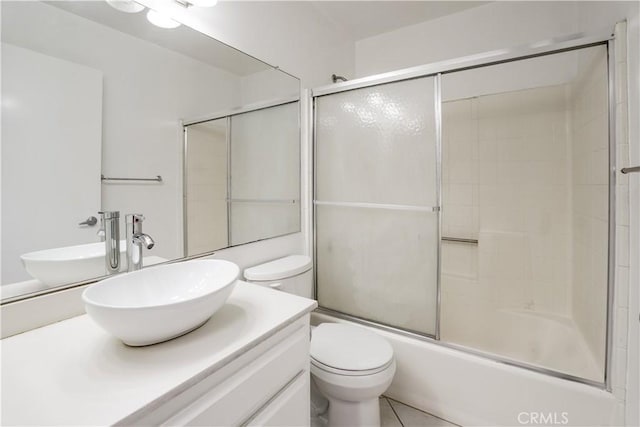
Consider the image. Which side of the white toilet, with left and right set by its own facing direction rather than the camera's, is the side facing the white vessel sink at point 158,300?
right

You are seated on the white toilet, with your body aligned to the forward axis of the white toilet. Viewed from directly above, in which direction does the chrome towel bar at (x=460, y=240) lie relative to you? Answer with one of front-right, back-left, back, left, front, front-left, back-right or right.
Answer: left

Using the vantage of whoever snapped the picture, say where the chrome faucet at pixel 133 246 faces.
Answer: facing the viewer and to the right of the viewer

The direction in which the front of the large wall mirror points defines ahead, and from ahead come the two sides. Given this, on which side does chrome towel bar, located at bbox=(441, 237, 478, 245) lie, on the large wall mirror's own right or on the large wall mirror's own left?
on the large wall mirror's own left

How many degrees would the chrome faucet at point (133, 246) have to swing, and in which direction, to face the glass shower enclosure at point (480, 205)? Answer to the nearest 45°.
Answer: approximately 45° to its left

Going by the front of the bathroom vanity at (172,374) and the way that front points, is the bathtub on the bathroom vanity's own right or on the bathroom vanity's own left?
on the bathroom vanity's own left
